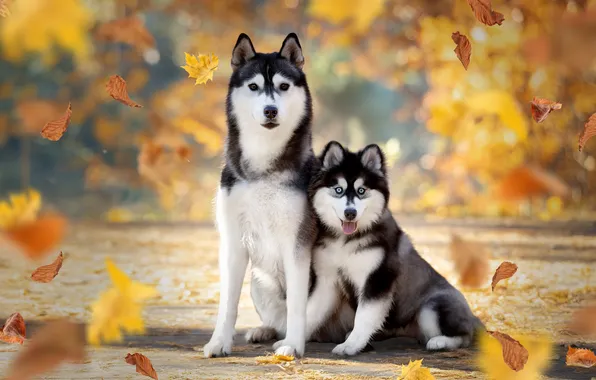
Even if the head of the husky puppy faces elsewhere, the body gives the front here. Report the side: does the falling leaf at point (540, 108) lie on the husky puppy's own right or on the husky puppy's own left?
on the husky puppy's own left

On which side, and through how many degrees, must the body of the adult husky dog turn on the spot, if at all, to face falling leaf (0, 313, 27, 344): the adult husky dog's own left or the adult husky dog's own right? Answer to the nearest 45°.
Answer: approximately 90° to the adult husky dog's own right

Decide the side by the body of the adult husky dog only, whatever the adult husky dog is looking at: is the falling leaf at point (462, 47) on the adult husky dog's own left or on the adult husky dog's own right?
on the adult husky dog's own left

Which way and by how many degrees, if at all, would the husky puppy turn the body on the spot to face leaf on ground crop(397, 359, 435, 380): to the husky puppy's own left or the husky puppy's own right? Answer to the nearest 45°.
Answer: approximately 45° to the husky puppy's own left

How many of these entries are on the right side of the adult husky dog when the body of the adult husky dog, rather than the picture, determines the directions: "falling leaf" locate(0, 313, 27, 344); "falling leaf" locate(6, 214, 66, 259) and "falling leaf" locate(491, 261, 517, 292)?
2

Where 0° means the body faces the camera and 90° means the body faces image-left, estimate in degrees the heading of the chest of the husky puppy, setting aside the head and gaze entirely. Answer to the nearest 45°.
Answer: approximately 45°

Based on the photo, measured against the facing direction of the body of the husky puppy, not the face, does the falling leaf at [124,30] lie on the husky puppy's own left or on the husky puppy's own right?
on the husky puppy's own right
